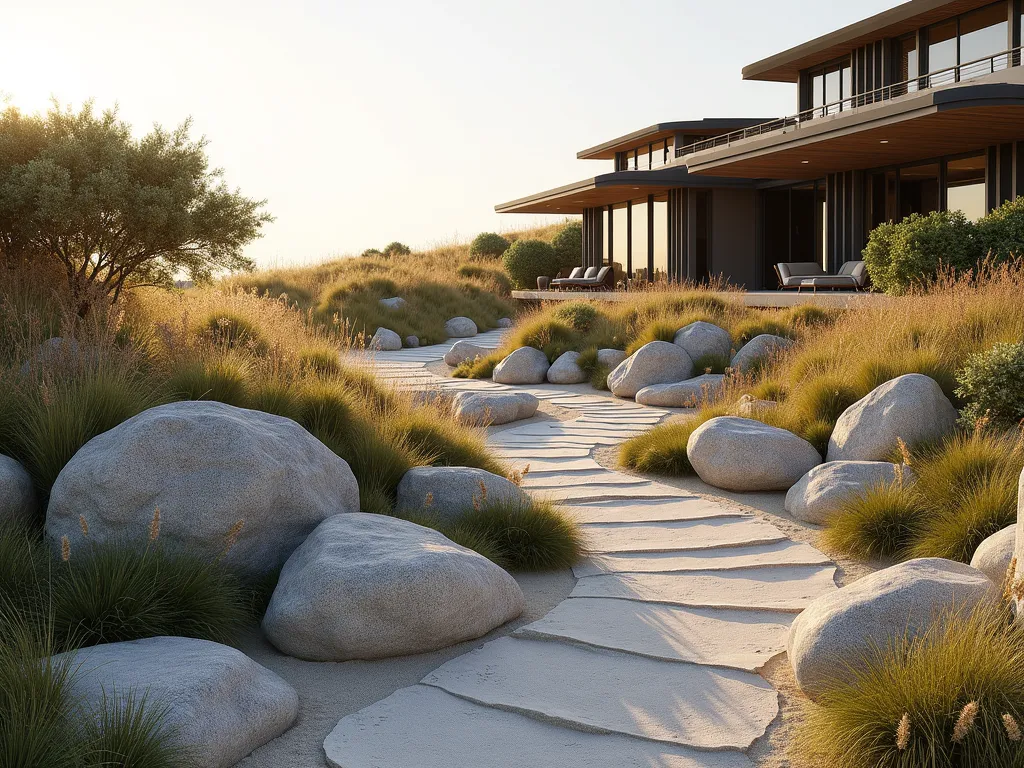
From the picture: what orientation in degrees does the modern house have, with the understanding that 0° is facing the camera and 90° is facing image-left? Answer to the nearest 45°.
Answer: approximately 45°

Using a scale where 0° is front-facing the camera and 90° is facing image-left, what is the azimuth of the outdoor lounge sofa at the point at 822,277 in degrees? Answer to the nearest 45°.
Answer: approximately 0°

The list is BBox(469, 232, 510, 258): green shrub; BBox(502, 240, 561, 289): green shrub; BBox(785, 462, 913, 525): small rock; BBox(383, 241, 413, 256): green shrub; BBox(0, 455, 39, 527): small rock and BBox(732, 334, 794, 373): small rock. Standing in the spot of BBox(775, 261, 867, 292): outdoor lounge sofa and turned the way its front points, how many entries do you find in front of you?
3

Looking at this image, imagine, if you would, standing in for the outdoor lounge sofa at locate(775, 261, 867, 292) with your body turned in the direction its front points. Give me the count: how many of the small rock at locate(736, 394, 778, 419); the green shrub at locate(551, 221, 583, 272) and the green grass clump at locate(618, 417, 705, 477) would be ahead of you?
2

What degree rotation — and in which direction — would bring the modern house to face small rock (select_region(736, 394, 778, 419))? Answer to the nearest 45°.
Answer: approximately 45° to its left

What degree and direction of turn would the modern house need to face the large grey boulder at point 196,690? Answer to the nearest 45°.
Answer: approximately 45° to its left

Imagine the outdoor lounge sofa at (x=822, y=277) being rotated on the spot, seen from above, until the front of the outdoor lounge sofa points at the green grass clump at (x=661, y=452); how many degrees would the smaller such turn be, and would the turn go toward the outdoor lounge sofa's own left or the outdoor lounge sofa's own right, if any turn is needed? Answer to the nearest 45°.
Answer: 0° — it already faces it
